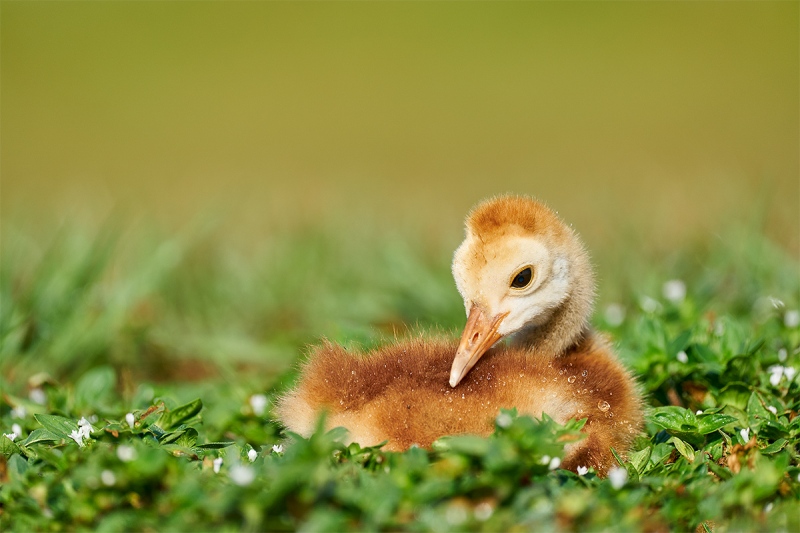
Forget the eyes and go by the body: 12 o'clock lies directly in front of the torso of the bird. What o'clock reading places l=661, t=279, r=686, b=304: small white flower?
The small white flower is roughly at 10 o'clock from the bird.

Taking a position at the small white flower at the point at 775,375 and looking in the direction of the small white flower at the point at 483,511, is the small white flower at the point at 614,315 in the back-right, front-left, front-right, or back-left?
back-right

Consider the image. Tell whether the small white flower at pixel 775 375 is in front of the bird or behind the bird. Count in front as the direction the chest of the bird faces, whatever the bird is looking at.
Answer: in front

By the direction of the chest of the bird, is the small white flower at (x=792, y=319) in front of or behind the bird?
in front

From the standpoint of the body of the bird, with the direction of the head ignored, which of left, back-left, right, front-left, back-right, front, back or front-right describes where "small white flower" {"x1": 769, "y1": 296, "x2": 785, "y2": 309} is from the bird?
front-left

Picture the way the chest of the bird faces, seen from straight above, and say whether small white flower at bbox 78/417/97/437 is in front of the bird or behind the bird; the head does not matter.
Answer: behind

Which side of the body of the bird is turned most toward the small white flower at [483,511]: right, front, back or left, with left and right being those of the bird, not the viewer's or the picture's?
right

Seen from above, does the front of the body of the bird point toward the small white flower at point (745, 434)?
yes

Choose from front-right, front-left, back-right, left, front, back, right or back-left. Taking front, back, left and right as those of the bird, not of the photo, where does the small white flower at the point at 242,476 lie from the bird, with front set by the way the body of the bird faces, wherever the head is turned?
back-right

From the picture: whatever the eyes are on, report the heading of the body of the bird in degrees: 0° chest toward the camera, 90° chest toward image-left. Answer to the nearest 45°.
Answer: approximately 270°
